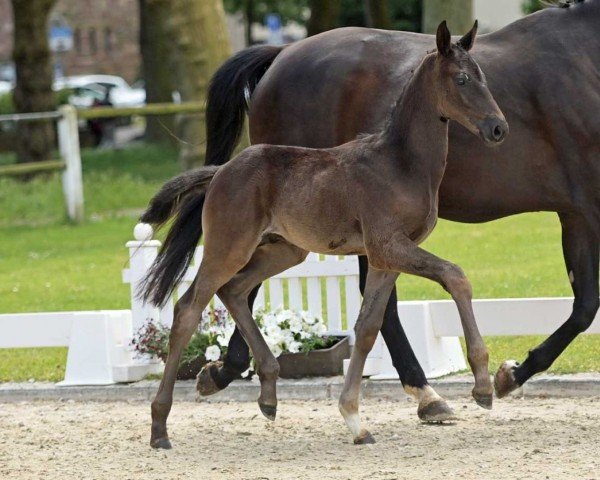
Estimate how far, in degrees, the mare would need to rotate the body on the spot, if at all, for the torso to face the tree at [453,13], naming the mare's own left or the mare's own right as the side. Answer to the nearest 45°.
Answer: approximately 90° to the mare's own left

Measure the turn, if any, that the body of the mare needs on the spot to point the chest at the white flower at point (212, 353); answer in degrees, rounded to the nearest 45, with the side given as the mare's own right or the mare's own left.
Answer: approximately 180°

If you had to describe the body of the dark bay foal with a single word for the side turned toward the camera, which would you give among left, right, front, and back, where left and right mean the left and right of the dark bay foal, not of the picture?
right

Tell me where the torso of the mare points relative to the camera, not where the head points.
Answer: to the viewer's right

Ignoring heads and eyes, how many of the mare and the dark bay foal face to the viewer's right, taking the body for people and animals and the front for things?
2
